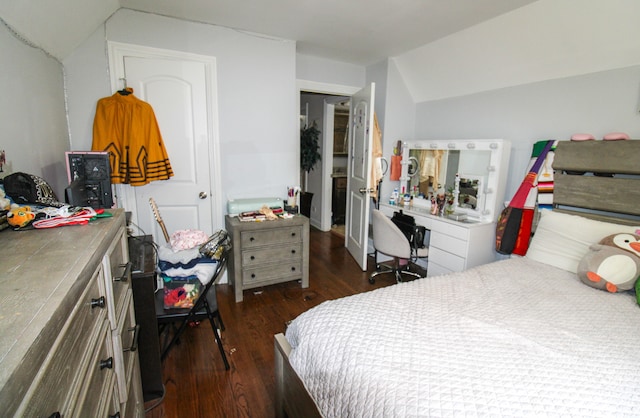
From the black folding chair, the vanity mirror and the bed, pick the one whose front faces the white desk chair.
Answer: the vanity mirror

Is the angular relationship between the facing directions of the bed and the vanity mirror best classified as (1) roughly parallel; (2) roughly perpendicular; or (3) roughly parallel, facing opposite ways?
roughly parallel

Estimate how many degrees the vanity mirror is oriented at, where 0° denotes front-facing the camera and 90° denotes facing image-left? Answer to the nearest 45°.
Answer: approximately 45°

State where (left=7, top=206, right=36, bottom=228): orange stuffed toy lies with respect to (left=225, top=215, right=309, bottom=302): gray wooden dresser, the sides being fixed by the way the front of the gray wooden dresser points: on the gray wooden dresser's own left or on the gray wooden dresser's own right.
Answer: on the gray wooden dresser's own right

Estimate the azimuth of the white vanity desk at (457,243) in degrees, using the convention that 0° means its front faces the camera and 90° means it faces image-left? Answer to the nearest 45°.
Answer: approximately 45°

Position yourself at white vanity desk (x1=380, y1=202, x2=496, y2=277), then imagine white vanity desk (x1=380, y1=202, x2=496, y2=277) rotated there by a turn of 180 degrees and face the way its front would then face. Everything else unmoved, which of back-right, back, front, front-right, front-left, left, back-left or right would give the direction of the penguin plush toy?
right

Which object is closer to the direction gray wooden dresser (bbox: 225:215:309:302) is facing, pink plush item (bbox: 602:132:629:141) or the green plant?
the pink plush item

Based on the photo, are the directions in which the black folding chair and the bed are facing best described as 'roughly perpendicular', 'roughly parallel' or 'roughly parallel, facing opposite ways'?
roughly parallel

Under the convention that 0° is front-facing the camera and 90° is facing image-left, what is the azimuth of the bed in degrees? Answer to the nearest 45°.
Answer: approximately 45°

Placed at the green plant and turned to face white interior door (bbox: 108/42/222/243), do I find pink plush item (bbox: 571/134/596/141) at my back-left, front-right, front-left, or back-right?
front-left

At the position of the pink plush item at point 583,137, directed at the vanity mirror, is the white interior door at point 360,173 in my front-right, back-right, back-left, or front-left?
front-left

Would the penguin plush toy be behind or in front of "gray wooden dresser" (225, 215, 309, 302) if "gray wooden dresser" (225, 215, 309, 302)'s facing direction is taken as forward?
in front
